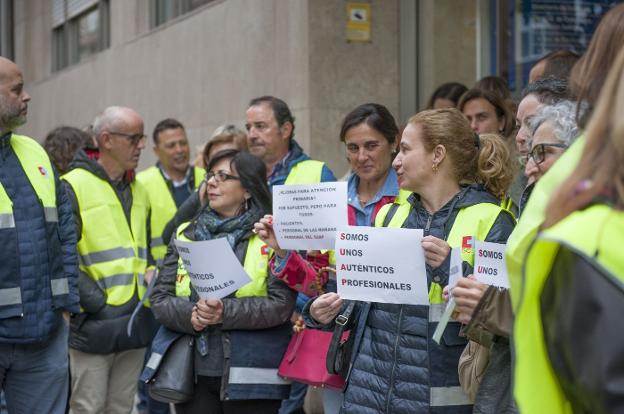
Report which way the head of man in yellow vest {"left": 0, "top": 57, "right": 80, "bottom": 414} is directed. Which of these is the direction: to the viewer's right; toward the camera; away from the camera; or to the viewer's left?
to the viewer's right

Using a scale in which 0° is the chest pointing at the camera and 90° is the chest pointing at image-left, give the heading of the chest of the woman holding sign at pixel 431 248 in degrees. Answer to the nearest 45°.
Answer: approximately 45°

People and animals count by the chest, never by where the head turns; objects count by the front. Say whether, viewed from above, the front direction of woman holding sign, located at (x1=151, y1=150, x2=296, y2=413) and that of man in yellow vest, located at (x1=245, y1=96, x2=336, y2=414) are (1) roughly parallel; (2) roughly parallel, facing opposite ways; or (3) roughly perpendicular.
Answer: roughly parallel

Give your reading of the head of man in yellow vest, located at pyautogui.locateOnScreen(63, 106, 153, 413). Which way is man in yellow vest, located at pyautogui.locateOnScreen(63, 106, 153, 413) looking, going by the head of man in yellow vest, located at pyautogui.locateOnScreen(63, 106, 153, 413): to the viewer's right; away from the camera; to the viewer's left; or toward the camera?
to the viewer's right

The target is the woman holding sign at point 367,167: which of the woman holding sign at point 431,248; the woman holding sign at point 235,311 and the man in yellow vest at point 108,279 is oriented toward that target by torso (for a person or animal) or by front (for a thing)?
the man in yellow vest

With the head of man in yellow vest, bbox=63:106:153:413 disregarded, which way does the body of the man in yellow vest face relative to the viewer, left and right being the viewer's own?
facing the viewer and to the right of the viewer

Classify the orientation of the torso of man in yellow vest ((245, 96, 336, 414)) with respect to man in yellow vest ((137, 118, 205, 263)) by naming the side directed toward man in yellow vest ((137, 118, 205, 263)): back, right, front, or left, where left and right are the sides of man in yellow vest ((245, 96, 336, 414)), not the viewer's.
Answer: right

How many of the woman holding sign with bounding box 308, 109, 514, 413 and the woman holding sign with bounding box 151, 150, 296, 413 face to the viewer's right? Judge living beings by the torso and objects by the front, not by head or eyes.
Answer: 0

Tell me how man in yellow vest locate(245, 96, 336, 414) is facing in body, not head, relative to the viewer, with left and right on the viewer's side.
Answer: facing the viewer and to the left of the viewer

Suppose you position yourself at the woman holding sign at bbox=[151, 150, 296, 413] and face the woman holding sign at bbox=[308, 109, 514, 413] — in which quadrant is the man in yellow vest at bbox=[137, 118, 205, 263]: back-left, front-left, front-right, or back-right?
back-left

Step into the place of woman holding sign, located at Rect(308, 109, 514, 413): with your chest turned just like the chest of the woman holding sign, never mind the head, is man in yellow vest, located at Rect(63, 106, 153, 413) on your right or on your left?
on your right

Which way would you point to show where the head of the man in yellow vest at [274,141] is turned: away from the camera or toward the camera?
toward the camera

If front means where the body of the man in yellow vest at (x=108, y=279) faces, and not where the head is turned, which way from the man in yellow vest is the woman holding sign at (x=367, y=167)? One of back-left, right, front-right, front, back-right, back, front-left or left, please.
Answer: front

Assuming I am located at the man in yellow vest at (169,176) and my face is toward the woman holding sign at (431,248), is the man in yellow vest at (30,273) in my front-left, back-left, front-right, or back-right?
front-right

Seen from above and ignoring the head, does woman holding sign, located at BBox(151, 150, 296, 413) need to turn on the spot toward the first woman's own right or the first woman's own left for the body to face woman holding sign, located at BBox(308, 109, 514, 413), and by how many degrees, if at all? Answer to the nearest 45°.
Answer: approximately 90° to the first woman's own left

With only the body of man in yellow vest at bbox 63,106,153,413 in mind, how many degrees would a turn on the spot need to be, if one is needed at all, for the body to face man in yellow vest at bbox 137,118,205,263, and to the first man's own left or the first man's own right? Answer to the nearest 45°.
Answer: approximately 135° to the first man's own left

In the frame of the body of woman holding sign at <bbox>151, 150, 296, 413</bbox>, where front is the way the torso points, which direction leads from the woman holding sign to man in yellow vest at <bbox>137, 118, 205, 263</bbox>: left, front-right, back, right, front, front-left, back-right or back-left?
back-right
